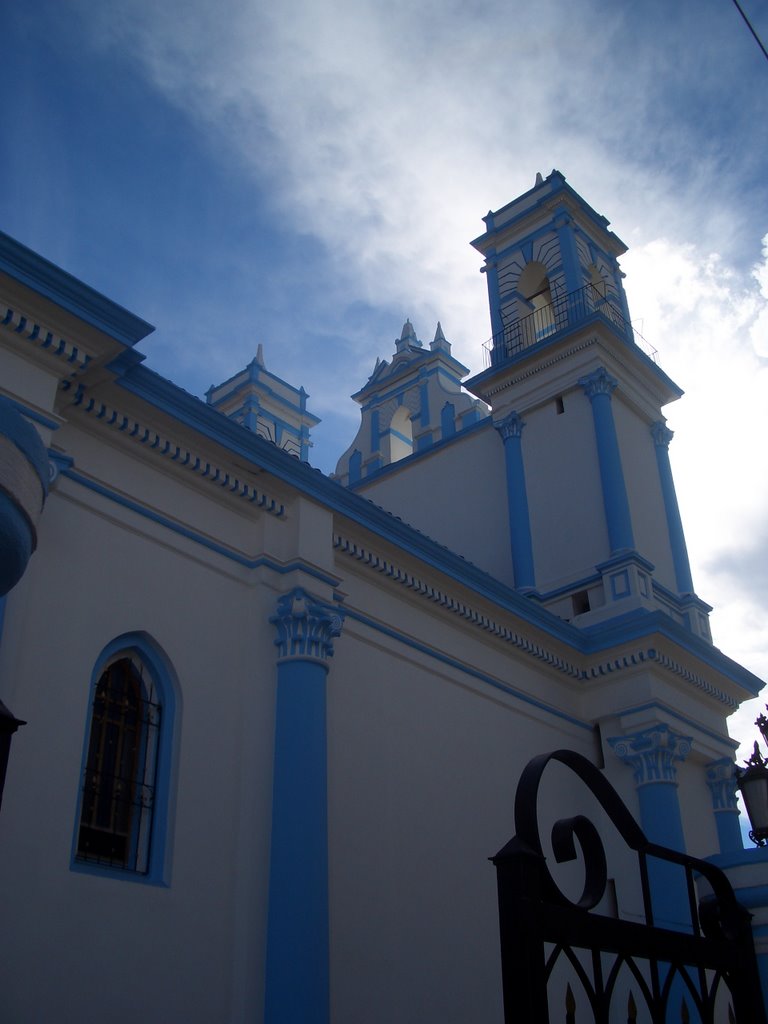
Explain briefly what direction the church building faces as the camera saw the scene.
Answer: facing away from the viewer and to the right of the viewer
